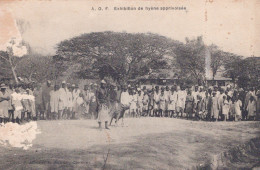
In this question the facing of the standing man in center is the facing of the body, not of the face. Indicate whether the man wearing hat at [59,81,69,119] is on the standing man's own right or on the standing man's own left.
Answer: on the standing man's own right

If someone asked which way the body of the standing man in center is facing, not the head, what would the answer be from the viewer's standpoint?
toward the camera

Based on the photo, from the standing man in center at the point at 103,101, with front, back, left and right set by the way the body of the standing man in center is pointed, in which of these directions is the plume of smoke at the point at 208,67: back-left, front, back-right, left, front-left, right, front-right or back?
left

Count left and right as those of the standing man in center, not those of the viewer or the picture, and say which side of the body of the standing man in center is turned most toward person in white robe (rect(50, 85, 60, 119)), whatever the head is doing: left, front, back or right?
back

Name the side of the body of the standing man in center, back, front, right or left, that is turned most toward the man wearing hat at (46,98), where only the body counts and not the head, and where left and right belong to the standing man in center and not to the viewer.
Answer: right

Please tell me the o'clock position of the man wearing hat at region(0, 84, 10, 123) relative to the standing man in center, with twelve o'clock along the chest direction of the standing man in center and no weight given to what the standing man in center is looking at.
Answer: The man wearing hat is roughly at 3 o'clock from the standing man in center.

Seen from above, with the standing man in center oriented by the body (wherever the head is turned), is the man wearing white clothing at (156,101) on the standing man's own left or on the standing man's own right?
on the standing man's own left

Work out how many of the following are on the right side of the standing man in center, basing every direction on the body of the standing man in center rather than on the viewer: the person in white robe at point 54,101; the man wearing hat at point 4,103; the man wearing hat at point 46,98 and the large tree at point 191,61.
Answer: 3

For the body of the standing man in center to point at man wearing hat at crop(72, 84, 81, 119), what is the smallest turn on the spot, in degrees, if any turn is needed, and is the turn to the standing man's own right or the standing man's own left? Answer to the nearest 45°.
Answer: approximately 135° to the standing man's own right
